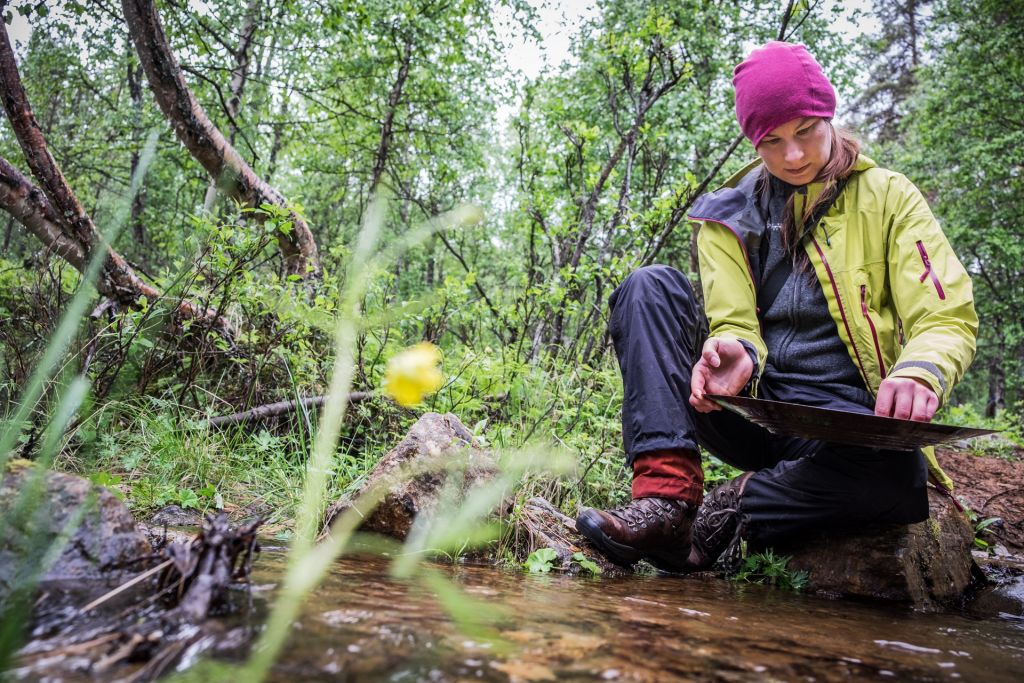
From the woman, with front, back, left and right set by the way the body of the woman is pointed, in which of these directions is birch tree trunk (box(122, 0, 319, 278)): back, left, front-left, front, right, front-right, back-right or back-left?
front-right

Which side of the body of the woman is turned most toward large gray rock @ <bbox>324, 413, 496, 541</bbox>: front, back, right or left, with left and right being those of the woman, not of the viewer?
right

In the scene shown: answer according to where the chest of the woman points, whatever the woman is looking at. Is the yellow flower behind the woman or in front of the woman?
in front

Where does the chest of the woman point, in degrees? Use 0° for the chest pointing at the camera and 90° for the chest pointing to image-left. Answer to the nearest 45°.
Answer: approximately 45°
